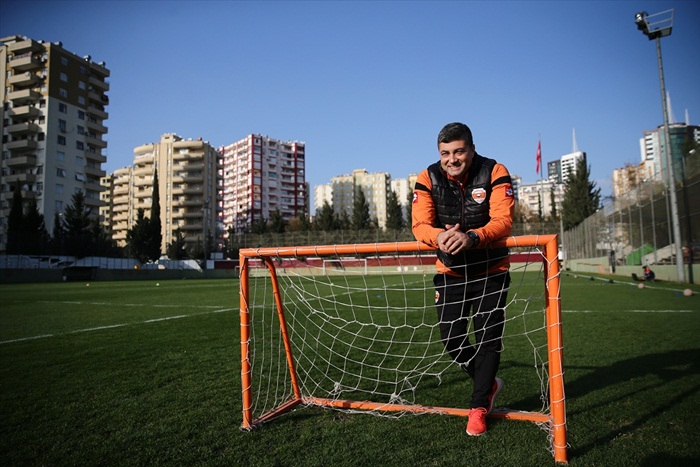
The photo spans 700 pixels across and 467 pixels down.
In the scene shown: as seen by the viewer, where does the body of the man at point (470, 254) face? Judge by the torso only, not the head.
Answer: toward the camera

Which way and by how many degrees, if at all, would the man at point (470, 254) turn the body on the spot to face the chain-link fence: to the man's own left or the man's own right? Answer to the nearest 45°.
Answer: approximately 135° to the man's own left
